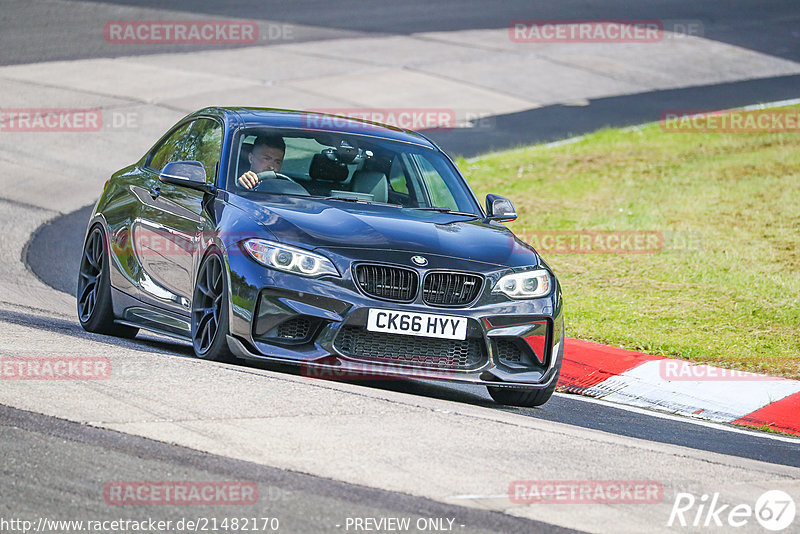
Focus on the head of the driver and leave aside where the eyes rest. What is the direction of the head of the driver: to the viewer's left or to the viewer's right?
to the viewer's right

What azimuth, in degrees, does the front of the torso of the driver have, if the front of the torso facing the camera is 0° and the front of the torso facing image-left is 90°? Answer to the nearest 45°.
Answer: approximately 315°
